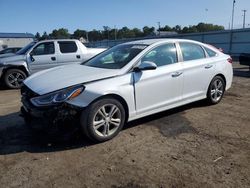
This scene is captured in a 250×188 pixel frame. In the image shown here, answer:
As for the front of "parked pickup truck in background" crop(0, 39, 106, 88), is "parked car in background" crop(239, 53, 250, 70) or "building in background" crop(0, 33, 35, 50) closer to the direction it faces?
the building in background

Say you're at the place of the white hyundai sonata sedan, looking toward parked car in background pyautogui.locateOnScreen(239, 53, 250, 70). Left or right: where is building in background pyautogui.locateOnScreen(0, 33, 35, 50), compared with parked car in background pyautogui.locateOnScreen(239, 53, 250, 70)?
left

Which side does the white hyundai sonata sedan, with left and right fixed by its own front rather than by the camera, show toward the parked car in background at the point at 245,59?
back

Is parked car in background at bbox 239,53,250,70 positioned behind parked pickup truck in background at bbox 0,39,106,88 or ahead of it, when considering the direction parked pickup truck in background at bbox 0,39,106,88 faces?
behind

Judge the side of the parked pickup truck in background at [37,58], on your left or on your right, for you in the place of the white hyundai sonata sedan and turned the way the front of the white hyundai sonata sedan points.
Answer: on your right

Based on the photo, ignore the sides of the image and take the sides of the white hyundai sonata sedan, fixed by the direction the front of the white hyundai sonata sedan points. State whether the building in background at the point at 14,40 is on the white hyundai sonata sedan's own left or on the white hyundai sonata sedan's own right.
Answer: on the white hyundai sonata sedan's own right

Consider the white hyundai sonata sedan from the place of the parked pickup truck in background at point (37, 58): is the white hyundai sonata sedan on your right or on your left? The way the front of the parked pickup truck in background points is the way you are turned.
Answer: on your left

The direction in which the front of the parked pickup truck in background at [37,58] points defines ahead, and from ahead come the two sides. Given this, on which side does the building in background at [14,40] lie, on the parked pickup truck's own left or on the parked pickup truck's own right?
on the parked pickup truck's own right

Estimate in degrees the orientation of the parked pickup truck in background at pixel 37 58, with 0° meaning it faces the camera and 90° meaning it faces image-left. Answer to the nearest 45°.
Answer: approximately 90°
